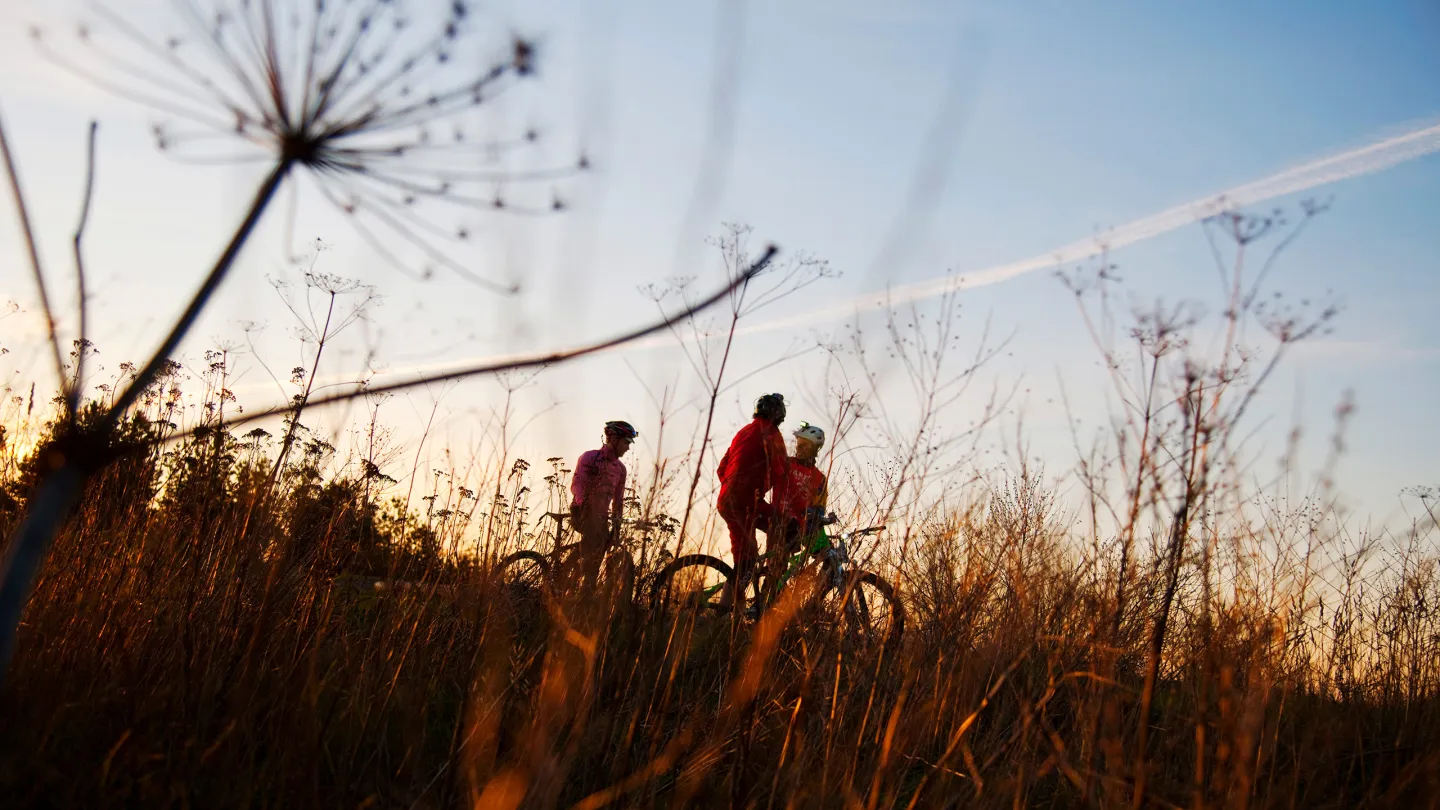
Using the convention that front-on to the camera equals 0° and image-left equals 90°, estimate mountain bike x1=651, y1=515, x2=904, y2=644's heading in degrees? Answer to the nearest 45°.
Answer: approximately 270°

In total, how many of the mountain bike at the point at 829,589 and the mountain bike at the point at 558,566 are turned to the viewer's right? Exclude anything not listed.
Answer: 2

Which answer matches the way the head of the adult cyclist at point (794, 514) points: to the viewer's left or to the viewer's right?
to the viewer's left

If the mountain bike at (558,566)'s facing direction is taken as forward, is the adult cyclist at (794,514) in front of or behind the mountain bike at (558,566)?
in front

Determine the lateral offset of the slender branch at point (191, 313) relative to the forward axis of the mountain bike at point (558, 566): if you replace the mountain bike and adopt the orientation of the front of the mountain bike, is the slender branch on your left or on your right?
on your right

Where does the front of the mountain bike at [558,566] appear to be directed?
to the viewer's right

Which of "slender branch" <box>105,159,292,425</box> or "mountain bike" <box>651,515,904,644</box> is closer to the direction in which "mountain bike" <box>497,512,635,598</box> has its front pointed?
the mountain bike
